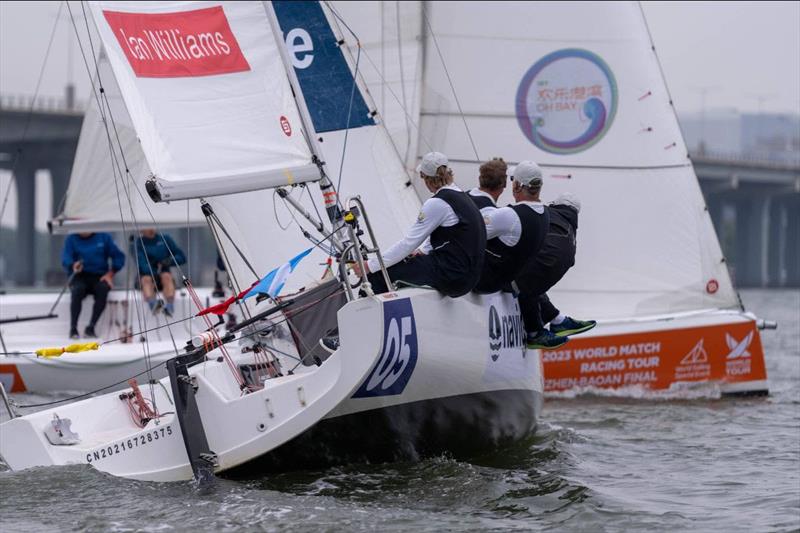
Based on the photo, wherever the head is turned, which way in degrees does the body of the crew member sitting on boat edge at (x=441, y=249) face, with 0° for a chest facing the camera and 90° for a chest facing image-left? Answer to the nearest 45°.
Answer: approximately 135°

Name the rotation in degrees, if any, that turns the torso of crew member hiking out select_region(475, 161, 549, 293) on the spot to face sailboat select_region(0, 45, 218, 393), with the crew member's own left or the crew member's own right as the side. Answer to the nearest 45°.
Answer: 0° — they already face it

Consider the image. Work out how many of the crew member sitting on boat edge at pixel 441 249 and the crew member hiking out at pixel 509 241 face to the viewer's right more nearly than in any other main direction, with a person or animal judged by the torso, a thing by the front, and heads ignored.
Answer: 0
